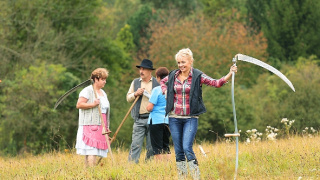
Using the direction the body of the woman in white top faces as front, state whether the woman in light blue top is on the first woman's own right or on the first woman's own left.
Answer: on the first woman's own left

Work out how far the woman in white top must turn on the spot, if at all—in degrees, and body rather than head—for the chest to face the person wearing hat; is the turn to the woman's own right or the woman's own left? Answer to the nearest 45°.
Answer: approximately 90° to the woman's own left

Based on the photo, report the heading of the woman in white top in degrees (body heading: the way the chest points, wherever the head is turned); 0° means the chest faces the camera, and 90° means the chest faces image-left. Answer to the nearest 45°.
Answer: approximately 315°

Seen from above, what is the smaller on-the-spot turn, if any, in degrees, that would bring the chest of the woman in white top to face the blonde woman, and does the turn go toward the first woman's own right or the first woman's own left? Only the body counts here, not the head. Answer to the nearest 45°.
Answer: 0° — they already face them

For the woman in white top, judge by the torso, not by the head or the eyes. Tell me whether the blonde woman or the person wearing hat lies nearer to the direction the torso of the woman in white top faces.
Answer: the blonde woman
